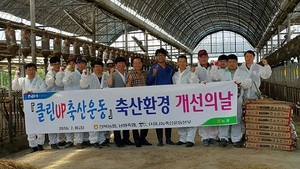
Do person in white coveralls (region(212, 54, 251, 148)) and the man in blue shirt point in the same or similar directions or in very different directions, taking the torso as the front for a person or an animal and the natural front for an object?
same or similar directions

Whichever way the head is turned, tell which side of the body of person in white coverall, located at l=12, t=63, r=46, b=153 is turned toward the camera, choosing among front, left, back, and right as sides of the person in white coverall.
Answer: front

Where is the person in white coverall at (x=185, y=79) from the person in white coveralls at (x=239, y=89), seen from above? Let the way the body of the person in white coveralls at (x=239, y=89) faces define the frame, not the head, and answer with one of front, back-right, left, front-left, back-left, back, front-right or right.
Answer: right

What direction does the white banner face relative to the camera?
toward the camera

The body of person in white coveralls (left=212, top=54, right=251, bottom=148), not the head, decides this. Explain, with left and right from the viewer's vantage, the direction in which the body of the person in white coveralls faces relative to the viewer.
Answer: facing the viewer

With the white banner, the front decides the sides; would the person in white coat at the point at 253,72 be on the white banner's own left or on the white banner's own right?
on the white banner's own left

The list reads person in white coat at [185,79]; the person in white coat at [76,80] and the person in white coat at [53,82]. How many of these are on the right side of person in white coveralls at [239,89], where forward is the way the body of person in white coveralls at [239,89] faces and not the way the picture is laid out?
3

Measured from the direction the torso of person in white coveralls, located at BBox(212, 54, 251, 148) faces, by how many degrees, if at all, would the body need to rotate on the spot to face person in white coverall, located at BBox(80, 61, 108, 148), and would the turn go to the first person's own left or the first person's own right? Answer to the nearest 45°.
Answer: approximately 90° to the first person's own right

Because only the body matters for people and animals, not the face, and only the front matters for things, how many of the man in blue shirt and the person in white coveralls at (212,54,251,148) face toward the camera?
2
